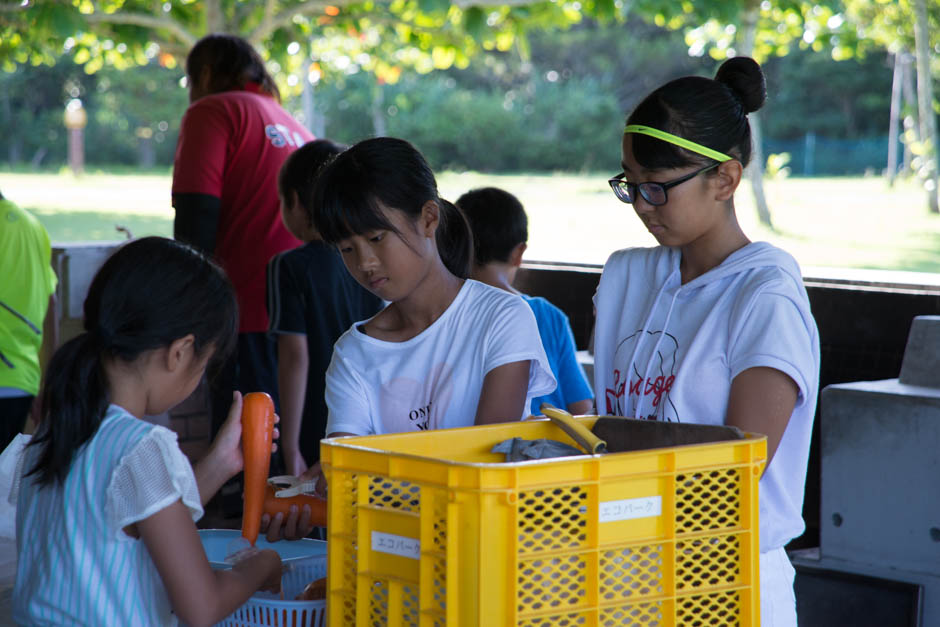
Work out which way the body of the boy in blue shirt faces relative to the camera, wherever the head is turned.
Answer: away from the camera

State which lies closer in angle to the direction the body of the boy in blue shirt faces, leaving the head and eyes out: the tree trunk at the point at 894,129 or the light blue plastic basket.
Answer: the tree trunk

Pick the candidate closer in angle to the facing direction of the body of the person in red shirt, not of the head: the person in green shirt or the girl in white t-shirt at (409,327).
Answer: the person in green shirt

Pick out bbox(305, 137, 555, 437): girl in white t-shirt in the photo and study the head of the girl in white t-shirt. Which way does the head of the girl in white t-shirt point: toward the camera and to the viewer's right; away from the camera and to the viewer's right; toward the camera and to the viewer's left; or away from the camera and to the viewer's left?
toward the camera and to the viewer's left

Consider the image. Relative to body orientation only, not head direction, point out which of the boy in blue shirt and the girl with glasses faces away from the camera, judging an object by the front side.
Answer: the boy in blue shirt

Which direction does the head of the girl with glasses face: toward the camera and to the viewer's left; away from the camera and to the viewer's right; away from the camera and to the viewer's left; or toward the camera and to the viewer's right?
toward the camera and to the viewer's left

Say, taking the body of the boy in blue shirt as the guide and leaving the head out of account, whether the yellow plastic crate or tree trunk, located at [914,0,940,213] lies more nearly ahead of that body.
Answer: the tree trunk

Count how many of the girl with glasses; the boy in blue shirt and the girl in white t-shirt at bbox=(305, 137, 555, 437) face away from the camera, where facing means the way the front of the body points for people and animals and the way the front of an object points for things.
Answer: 1

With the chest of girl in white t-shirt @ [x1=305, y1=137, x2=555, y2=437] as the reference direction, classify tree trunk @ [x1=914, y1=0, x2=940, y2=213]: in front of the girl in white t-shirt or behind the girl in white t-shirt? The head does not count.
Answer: behind

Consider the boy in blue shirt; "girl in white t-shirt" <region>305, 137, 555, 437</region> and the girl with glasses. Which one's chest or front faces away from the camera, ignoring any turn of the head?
the boy in blue shirt

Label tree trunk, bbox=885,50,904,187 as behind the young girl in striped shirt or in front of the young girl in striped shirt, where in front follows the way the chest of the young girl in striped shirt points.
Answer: in front
